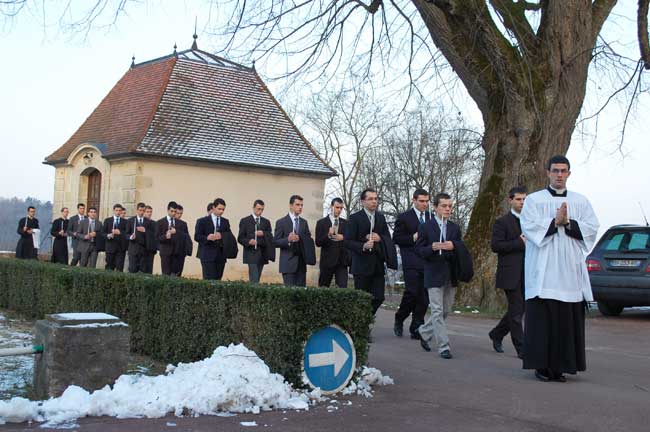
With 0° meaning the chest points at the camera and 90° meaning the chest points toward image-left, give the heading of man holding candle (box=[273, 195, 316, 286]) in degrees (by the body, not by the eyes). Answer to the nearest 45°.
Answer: approximately 315°

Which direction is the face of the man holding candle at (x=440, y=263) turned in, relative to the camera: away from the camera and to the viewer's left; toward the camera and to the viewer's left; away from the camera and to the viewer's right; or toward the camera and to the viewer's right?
toward the camera and to the viewer's right

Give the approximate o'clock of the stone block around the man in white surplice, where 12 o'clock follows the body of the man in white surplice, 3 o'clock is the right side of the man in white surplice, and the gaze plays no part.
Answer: The stone block is roughly at 2 o'clock from the man in white surplice.

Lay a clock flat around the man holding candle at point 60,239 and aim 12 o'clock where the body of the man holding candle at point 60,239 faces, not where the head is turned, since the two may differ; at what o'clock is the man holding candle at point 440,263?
the man holding candle at point 440,263 is roughly at 1 o'clock from the man holding candle at point 60,239.

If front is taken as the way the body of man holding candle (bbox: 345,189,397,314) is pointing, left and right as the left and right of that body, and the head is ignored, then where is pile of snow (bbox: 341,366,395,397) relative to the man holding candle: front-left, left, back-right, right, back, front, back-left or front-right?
front-right

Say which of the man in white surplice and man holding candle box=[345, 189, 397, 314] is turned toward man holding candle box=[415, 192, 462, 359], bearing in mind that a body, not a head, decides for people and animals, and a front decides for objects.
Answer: man holding candle box=[345, 189, 397, 314]

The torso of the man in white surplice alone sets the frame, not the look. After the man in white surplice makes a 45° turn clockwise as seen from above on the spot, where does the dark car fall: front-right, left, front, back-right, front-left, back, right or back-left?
back-right

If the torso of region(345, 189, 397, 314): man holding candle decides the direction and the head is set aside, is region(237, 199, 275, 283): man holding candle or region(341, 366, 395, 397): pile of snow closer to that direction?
the pile of snow

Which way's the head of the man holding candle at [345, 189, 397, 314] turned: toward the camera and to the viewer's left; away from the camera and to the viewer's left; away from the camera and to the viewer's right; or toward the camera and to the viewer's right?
toward the camera and to the viewer's right

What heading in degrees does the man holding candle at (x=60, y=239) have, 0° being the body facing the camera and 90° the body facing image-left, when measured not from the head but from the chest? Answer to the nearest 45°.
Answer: approximately 315°

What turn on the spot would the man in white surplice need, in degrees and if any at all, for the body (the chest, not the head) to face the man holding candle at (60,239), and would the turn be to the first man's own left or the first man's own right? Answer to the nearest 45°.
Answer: approximately 135° to the first man's own right
